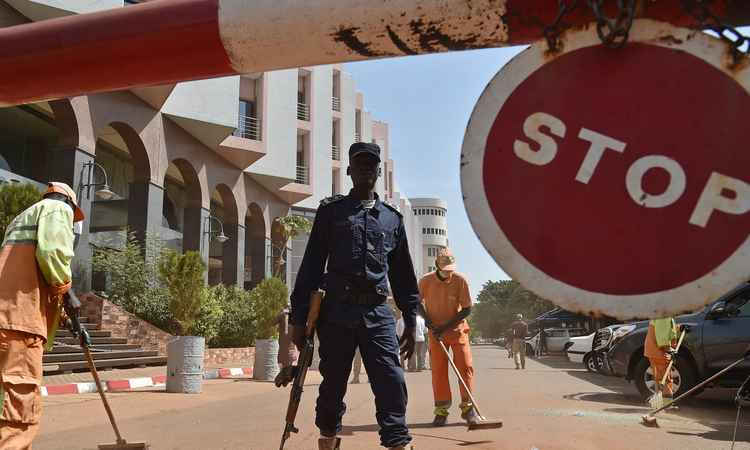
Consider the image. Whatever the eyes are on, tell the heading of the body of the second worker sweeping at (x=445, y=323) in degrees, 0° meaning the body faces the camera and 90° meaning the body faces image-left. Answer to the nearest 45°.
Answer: approximately 0°

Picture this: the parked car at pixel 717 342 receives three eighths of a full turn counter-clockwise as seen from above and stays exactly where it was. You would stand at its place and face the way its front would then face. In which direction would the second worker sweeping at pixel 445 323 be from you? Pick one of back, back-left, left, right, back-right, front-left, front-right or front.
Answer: back-right

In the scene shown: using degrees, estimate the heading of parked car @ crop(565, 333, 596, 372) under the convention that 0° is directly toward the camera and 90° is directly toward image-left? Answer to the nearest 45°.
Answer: approximately 45°

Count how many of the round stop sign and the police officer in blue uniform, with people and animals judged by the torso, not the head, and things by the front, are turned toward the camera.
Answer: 2

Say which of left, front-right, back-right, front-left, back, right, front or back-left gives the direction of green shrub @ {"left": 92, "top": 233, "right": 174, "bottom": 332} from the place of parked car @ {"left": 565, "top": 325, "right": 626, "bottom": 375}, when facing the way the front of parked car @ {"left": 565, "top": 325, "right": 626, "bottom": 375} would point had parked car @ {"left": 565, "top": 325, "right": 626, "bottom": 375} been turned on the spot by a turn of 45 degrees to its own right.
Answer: front

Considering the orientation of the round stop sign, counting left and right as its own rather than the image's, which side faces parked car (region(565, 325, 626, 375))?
back

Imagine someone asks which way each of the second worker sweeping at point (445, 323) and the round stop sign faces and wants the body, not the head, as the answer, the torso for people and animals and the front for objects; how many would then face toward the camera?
2

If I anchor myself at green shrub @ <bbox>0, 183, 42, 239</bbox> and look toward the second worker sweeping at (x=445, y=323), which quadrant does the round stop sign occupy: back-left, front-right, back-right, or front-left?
front-right

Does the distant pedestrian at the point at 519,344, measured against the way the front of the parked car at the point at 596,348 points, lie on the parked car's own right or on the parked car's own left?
on the parked car's own right

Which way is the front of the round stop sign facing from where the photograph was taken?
facing the viewer

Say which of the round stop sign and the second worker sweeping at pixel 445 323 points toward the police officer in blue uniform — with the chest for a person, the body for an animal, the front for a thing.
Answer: the second worker sweeping

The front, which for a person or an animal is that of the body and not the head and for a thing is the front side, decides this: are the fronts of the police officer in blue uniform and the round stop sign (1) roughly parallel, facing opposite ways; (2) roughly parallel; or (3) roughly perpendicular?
roughly parallel

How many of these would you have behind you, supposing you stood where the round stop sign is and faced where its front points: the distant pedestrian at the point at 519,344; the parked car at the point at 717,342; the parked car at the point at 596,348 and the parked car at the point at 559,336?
4

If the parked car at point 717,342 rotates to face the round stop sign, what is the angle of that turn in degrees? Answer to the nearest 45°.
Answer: approximately 45° to its left
